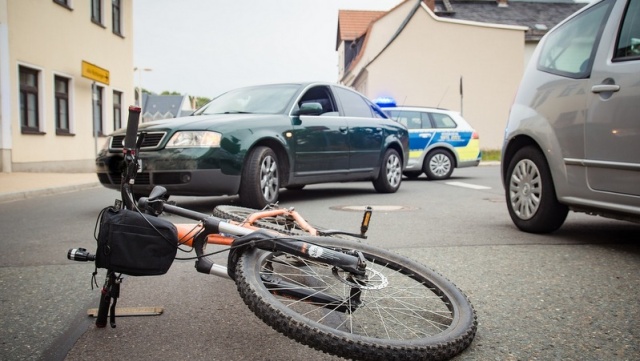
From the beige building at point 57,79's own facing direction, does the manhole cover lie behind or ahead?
ahead

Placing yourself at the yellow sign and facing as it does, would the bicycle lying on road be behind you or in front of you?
in front

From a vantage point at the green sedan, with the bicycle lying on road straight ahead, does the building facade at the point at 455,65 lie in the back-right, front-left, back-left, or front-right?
back-left

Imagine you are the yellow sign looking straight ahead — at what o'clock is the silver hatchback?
The silver hatchback is roughly at 1 o'clock from the yellow sign.

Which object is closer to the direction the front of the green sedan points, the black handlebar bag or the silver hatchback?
the black handlebar bag

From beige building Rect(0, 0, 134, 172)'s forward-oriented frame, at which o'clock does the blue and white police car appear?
The blue and white police car is roughly at 12 o'clock from the beige building.

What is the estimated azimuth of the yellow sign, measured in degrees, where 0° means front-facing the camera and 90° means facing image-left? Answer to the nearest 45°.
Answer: approximately 315°

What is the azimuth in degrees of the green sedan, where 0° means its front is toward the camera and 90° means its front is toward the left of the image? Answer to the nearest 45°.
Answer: approximately 45°

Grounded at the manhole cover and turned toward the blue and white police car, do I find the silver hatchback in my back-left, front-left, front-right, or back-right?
back-right

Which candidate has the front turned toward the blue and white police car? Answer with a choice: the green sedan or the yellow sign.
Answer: the yellow sign

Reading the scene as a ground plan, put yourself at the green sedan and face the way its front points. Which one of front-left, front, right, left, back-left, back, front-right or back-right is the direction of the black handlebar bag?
front-left

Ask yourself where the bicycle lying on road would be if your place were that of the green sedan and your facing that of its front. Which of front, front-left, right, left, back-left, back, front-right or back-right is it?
front-left
